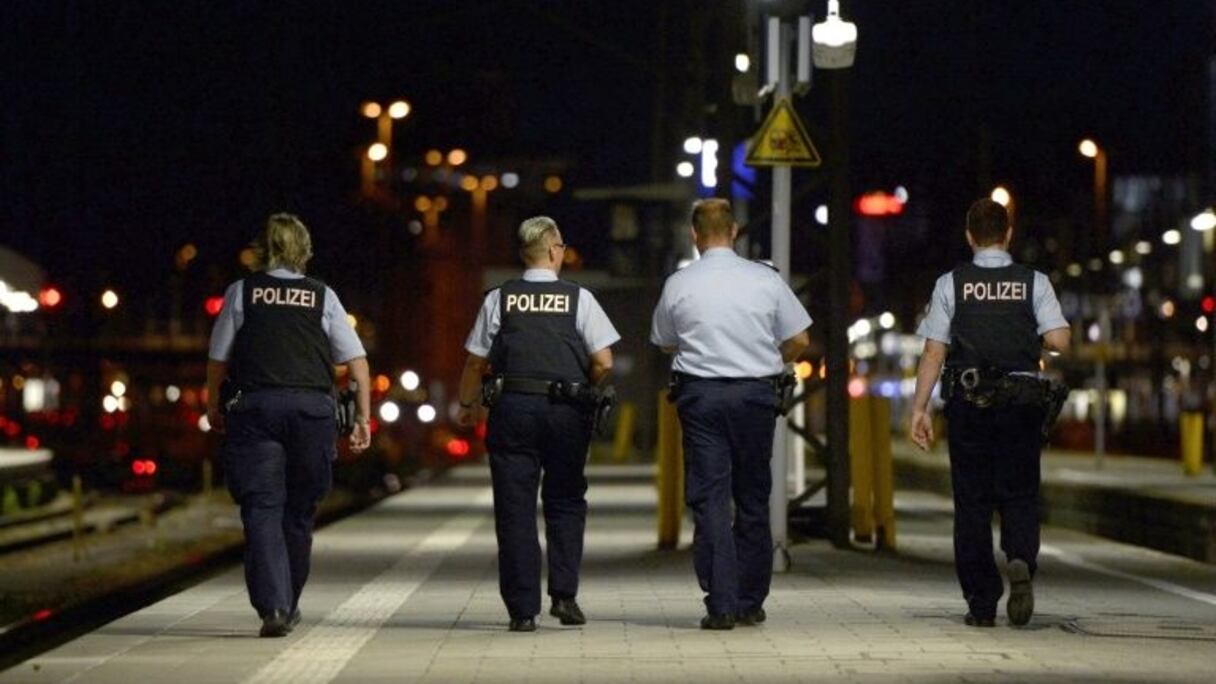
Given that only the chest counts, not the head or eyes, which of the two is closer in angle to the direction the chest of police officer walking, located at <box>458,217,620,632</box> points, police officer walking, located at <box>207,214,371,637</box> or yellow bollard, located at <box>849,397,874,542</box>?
the yellow bollard

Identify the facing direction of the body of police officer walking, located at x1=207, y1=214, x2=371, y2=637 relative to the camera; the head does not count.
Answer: away from the camera

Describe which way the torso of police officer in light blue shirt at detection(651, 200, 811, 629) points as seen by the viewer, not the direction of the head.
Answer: away from the camera

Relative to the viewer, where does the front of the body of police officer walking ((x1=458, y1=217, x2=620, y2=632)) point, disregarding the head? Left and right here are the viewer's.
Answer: facing away from the viewer

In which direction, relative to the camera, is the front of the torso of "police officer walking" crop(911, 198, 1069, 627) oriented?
away from the camera

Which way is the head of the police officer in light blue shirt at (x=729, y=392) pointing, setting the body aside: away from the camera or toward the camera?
away from the camera

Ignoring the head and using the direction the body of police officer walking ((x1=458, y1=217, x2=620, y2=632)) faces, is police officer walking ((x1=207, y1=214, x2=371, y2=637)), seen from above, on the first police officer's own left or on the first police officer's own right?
on the first police officer's own left

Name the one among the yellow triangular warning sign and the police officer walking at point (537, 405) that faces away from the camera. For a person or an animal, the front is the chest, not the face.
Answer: the police officer walking

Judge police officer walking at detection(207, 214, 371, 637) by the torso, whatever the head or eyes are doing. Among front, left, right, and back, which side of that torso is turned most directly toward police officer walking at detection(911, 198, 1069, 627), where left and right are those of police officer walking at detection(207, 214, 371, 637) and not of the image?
right

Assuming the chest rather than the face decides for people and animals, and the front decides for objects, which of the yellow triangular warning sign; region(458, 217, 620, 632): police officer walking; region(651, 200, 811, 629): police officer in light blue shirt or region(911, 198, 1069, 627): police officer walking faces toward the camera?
the yellow triangular warning sign

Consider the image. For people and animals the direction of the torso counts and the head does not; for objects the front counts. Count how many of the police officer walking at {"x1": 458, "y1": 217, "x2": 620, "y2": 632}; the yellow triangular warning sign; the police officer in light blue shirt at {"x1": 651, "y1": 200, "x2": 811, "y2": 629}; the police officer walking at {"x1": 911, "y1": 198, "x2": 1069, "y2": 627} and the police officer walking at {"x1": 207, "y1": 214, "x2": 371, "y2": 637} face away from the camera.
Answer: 4
